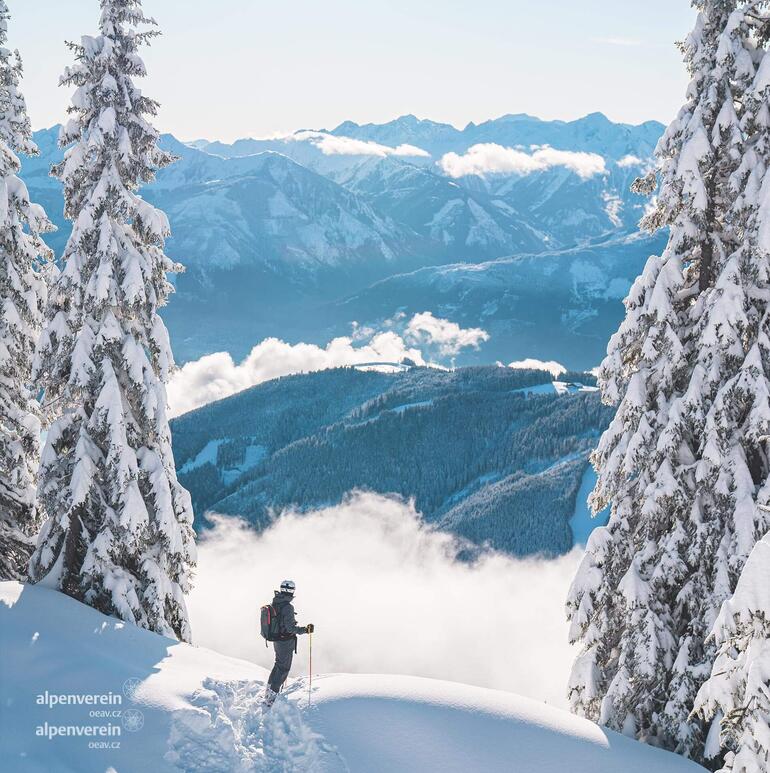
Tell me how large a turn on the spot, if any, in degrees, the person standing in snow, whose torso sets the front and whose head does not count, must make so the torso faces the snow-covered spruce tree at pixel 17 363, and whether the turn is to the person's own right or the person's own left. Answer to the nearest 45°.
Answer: approximately 135° to the person's own left

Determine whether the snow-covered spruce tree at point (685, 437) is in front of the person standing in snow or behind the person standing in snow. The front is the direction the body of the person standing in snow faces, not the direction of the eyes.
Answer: in front

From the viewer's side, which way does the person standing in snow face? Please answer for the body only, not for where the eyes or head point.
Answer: to the viewer's right

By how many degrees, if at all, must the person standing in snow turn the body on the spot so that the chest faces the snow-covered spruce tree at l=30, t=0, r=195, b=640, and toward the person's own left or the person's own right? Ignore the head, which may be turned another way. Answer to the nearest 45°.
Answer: approximately 135° to the person's own left
